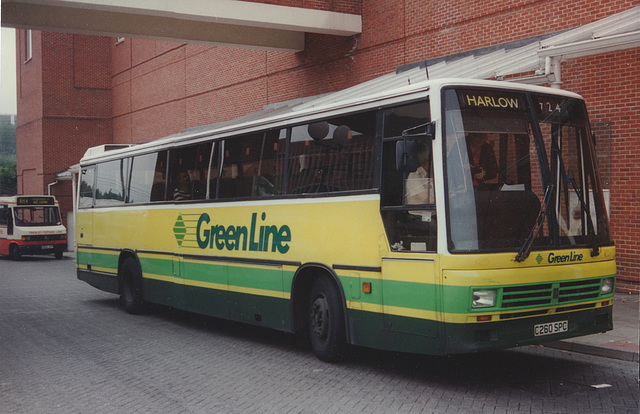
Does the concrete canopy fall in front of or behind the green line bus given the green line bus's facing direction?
behind

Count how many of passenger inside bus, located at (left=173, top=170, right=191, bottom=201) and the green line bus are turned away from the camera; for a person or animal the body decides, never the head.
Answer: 0

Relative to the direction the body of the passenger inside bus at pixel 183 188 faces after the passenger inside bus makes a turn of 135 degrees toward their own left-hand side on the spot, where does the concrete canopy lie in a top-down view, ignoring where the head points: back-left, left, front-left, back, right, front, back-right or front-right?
front

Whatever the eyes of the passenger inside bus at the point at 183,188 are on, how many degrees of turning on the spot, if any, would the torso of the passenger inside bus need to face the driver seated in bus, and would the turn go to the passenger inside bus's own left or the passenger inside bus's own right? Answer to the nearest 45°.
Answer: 0° — they already face them

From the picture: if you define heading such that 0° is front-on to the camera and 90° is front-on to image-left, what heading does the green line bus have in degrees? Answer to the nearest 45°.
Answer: approximately 315°

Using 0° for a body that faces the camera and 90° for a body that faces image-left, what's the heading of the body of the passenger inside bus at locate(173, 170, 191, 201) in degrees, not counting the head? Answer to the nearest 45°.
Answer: approximately 315°
